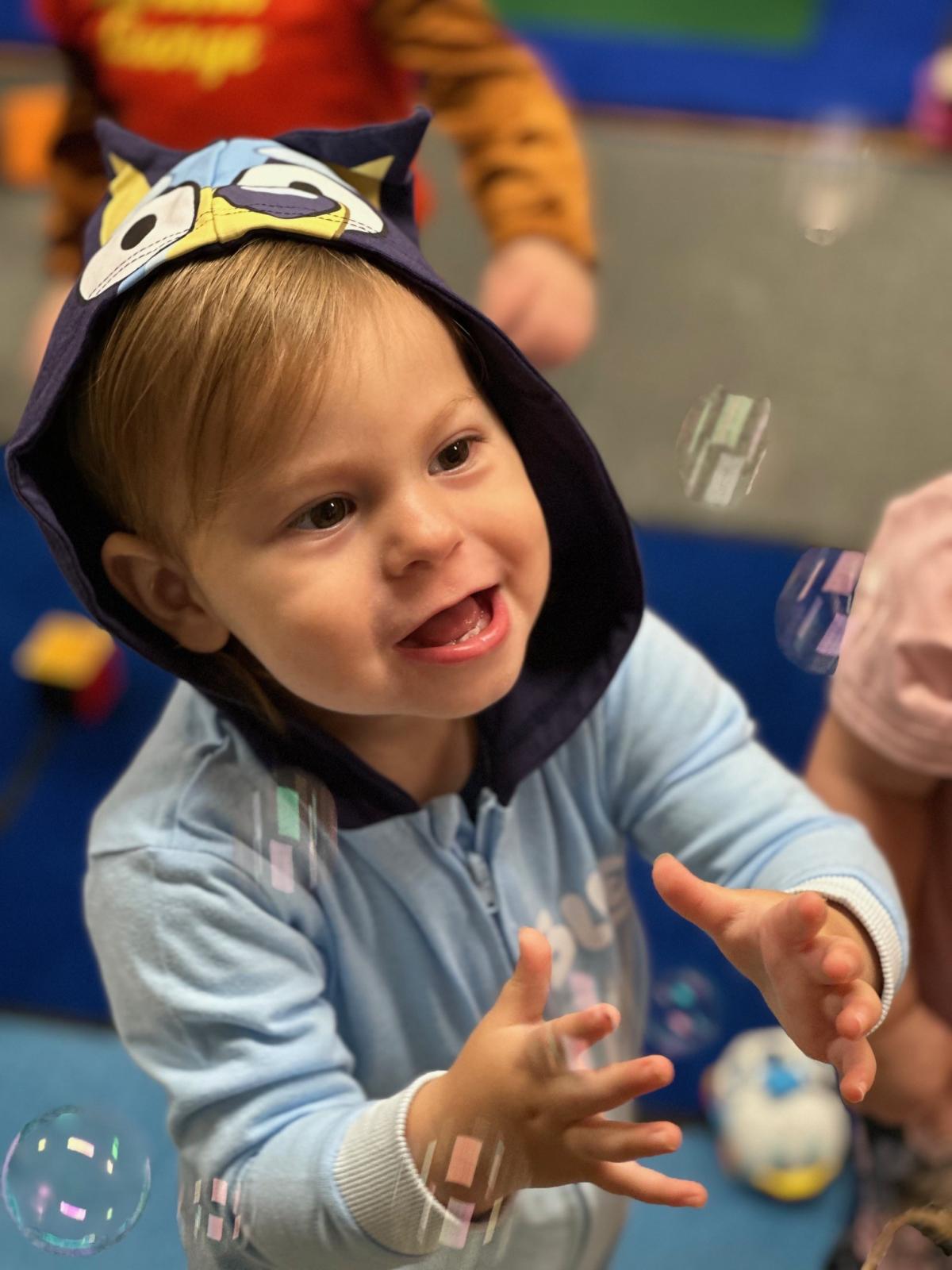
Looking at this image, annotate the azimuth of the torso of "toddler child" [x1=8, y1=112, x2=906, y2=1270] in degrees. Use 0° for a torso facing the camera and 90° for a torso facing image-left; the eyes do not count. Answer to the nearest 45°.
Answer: approximately 315°

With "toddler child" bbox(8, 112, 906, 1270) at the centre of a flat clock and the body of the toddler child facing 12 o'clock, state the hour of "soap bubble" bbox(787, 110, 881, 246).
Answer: The soap bubble is roughly at 8 o'clock from the toddler child.
